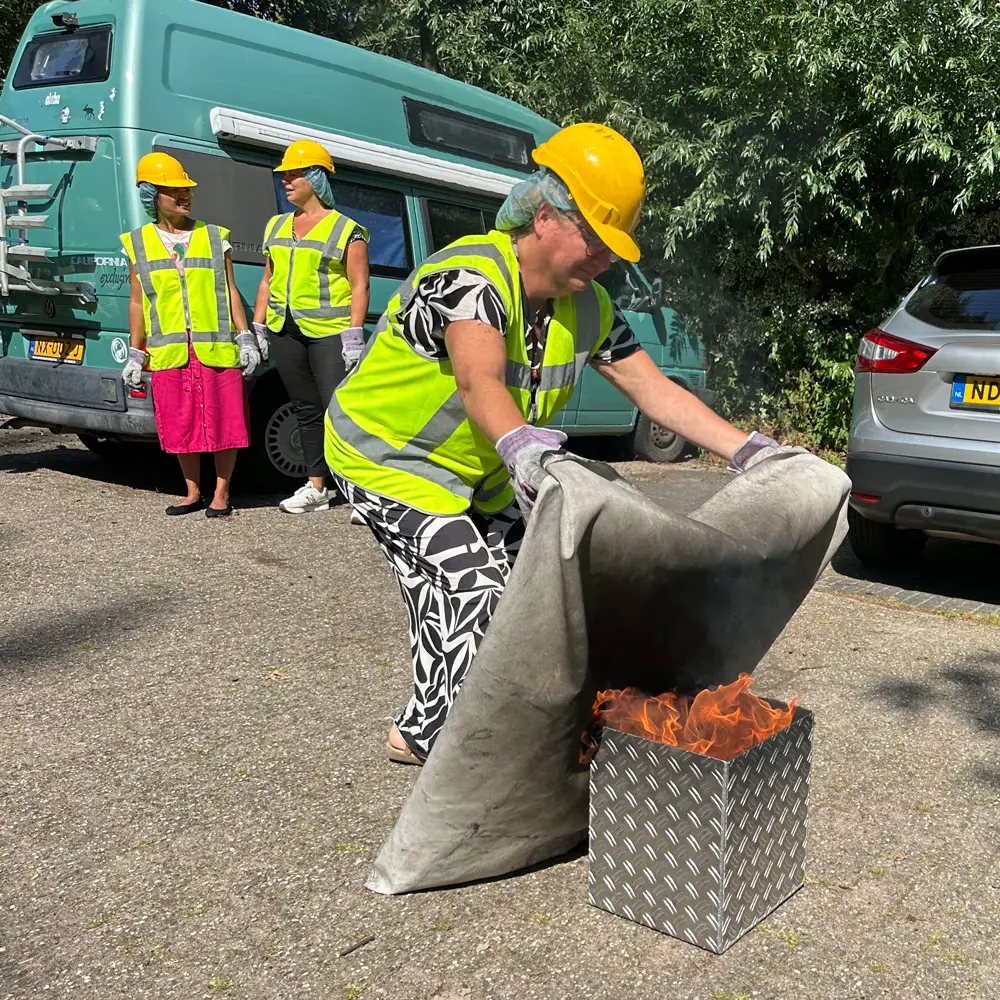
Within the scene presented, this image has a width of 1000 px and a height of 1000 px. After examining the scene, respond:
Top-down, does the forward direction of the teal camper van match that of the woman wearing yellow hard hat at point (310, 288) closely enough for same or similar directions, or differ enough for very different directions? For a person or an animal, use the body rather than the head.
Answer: very different directions

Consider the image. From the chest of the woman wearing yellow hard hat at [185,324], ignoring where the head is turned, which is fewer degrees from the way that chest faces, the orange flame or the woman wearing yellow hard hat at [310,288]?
the orange flame

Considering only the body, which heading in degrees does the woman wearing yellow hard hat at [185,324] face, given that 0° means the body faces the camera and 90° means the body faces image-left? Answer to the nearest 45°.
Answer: approximately 0°

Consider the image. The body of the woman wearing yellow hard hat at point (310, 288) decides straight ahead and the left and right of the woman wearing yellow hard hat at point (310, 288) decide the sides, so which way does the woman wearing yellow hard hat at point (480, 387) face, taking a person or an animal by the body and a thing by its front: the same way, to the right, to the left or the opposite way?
to the left

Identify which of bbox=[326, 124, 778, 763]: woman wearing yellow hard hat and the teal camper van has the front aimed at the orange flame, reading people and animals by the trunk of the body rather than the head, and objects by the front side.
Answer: the woman wearing yellow hard hat

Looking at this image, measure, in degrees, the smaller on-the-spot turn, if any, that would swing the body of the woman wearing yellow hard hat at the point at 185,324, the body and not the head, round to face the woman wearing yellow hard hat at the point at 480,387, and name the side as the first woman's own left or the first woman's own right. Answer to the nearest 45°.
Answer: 0° — they already face them

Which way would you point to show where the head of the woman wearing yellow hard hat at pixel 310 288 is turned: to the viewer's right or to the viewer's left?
to the viewer's left

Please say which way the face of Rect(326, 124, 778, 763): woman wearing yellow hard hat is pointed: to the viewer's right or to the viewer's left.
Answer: to the viewer's right
